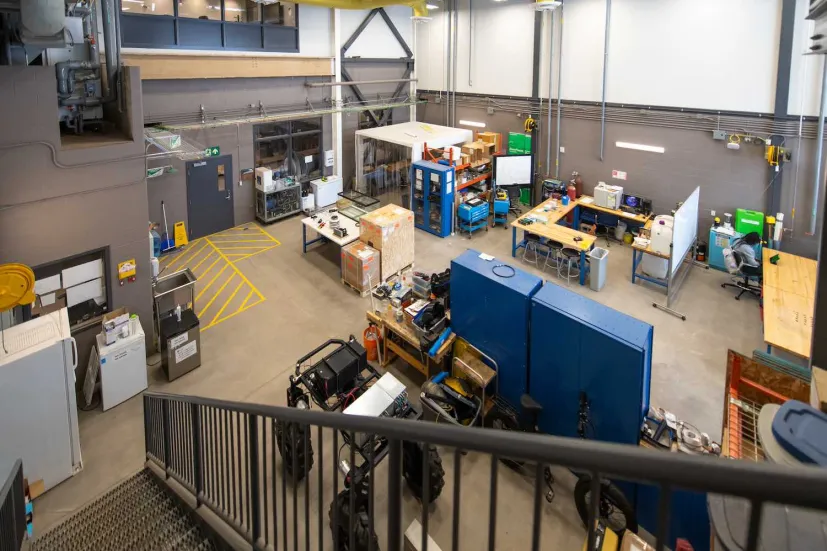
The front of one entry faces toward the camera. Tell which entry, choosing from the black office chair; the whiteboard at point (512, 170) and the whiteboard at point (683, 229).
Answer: the whiteboard at point (512, 170)

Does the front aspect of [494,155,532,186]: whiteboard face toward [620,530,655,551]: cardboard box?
yes

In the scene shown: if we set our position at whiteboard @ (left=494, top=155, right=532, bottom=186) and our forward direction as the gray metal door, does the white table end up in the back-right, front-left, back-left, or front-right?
front-left

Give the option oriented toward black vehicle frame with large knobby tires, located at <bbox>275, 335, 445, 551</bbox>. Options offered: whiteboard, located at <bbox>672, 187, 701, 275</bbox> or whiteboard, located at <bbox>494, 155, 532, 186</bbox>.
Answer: whiteboard, located at <bbox>494, 155, 532, 186</bbox>

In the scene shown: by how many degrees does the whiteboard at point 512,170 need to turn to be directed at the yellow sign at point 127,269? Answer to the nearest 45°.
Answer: approximately 45° to its right

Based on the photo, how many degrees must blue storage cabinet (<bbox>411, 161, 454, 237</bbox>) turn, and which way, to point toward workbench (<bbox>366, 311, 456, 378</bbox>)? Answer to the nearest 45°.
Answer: approximately 45° to its left

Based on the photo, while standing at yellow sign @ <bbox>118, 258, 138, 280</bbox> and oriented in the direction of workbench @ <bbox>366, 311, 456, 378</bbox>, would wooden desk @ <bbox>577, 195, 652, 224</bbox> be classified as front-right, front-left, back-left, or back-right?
front-left

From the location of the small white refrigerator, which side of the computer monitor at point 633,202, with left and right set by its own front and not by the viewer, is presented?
front

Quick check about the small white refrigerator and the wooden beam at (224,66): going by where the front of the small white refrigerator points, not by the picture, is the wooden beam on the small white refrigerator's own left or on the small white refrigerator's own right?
on the small white refrigerator's own left

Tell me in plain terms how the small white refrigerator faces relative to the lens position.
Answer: facing the viewer and to the right of the viewer

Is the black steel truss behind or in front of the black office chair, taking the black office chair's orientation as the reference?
behind

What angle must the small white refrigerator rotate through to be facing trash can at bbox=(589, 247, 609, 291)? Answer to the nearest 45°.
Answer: approximately 45° to its left

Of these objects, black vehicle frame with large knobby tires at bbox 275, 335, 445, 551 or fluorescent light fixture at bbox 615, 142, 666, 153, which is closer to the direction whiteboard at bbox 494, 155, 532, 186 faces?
the black vehicle frame with large knobby tires

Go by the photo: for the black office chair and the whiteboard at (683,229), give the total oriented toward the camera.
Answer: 0

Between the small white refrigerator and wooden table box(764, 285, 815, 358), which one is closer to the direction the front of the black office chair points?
the wooden table

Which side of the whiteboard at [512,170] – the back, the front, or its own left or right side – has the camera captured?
front

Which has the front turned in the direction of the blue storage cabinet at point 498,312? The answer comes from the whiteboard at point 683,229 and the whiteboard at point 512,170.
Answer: the whiteboard at point 512,170

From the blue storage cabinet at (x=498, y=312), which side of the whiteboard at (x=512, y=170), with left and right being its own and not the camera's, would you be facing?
front
